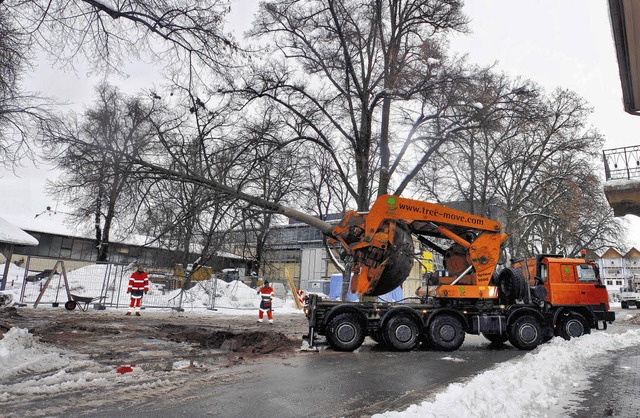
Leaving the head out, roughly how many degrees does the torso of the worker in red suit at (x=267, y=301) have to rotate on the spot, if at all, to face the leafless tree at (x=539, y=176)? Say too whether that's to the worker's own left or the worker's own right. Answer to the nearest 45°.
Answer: approximately 90° to the worker's own left

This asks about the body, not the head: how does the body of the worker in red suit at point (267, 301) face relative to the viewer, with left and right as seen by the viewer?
facing the viewer

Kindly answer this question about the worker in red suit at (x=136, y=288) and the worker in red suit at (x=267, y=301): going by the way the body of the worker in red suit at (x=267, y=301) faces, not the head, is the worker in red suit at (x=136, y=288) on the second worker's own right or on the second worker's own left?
on the second worker's own right

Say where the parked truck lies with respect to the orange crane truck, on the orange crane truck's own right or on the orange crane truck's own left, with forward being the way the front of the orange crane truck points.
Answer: on the orange crane truck's own left

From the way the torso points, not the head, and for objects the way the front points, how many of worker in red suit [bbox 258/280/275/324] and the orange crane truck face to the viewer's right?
1

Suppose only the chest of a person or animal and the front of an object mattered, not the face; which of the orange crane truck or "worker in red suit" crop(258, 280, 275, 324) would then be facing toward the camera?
the worker in red suit

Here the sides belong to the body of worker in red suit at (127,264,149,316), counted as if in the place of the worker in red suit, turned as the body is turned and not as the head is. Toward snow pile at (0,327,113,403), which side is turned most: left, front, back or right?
front

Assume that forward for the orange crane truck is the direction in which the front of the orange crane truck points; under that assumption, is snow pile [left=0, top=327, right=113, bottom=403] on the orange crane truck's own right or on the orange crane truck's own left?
on the orange crane truck's own right

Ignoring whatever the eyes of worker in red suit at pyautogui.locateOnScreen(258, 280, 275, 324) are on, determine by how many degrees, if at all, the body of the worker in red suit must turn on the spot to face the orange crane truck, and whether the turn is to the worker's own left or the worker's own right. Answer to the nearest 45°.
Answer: approximately 45° to the worker's own left

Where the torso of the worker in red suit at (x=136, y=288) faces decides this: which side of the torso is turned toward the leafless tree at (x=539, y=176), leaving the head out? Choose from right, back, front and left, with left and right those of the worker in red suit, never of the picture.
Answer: left

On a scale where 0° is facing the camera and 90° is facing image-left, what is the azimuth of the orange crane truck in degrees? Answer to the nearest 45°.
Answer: approximately 270°

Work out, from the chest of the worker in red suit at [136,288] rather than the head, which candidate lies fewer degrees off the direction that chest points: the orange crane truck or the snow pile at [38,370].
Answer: the snow pile

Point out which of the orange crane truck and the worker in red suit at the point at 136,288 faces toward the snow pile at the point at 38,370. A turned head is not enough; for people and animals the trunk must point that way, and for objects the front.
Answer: the worker in red suit

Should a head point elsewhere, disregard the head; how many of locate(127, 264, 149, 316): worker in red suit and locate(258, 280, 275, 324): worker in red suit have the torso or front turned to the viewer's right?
0

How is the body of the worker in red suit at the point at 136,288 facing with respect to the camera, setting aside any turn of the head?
toward the camera

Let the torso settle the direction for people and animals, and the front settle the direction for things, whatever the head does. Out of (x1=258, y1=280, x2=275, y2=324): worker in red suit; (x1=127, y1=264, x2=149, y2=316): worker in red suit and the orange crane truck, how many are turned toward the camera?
2
